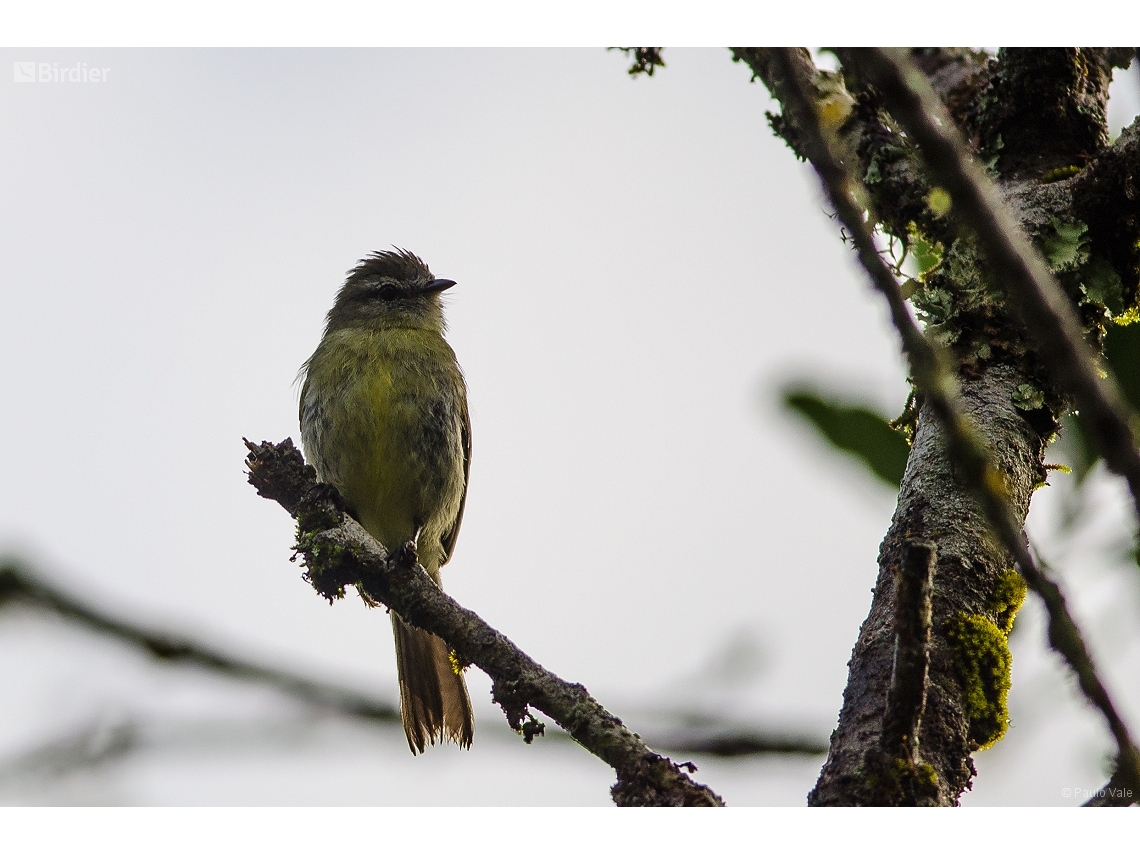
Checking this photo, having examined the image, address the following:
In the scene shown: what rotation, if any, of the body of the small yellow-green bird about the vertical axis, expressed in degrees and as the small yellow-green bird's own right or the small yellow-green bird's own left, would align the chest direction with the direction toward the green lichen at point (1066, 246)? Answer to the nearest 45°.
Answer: approximately 45° to the small yellow-green bird's own left

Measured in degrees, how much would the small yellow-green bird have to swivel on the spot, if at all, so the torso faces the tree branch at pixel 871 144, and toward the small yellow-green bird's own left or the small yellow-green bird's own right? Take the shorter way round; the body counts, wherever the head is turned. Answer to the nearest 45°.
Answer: approximately 45° to the small yellow-green bird's own left

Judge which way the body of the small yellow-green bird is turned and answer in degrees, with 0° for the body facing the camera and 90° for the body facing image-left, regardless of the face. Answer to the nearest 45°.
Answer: approximately 0°
